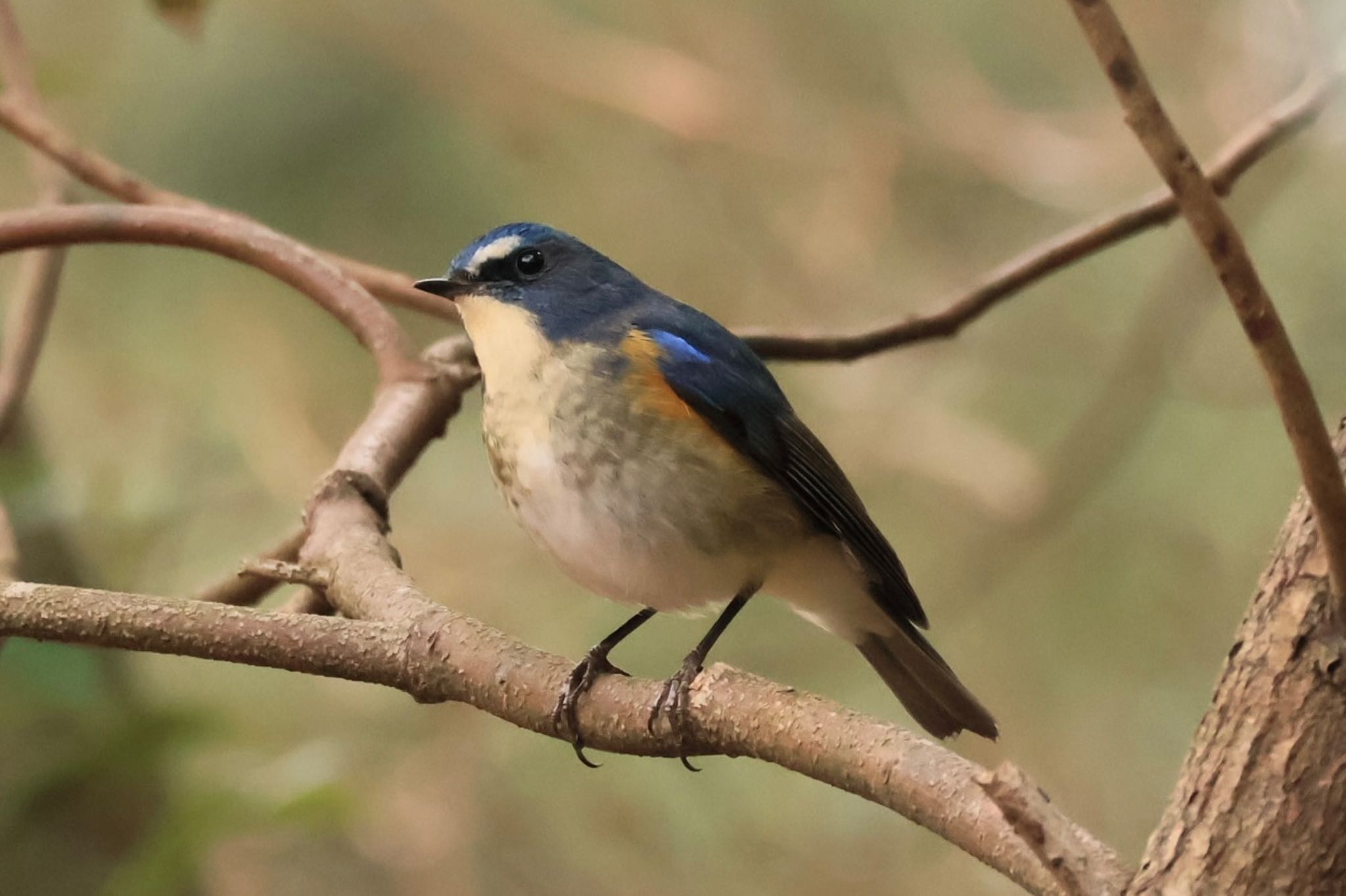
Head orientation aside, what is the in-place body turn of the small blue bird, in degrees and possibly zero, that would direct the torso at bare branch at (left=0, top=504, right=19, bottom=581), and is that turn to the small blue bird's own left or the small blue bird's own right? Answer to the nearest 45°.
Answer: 0° — it already faces it

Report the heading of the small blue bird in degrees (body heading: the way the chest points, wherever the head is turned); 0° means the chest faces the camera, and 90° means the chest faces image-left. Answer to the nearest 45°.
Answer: approximately 90°

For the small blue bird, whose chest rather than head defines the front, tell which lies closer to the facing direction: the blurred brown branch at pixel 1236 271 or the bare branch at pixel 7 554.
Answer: the bare branch

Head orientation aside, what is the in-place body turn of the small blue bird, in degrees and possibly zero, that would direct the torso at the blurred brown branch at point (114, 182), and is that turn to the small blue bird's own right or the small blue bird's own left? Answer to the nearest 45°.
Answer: approximately 45° to the small blue bird's own right

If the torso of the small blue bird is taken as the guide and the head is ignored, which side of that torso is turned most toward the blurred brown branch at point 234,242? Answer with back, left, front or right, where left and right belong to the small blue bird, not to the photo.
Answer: front

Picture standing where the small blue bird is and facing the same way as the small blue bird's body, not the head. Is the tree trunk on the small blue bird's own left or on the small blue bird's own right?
on the small blue bird's own left

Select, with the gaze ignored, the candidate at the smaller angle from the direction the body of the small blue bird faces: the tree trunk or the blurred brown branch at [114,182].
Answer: the blurred brown branch

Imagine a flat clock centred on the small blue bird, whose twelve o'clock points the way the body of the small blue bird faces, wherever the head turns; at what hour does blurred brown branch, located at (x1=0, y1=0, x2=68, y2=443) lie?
The blurred brown branch is roughly at 1 o'clock from the small blue bird.
